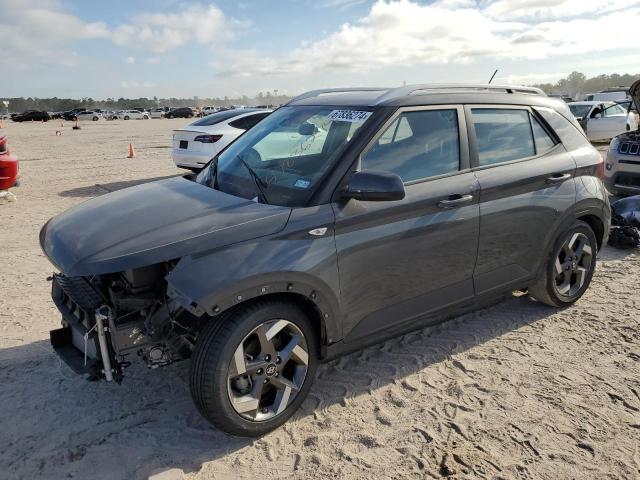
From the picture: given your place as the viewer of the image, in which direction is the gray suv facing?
facing the viewer and to the left of the viewer
